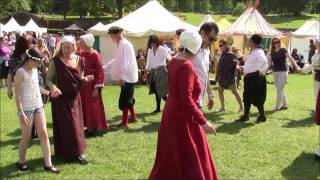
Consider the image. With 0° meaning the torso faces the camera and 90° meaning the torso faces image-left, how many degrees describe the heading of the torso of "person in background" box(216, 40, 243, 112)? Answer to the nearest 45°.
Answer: approximately 45°

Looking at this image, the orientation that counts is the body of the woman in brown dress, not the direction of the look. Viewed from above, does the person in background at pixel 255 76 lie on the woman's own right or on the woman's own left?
on the woman's own left

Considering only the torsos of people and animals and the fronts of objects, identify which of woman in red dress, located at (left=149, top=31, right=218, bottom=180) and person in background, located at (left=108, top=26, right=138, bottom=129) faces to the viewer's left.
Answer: the person in background

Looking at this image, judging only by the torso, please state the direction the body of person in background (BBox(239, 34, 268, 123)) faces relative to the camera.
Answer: to the viewer's left

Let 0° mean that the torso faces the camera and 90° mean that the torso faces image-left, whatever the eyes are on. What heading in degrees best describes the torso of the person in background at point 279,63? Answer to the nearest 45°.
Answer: approximately 0°

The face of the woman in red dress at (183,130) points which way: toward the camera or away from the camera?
away from the camera

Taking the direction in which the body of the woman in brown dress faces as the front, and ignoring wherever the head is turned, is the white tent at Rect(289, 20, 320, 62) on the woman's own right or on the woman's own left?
on the woman's own left

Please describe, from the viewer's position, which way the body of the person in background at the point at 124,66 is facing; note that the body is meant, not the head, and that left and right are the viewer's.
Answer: facing to the left of the viewer
